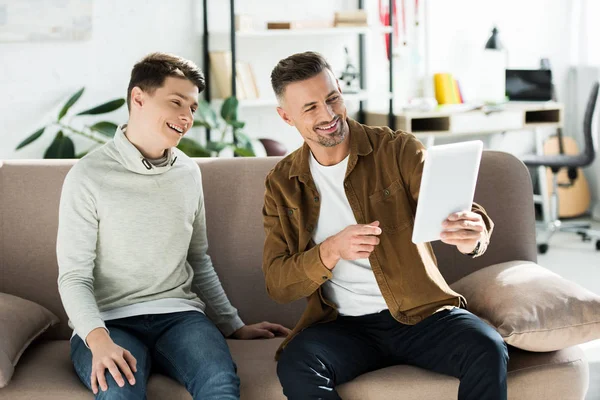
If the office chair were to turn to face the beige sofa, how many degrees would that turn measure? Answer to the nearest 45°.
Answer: approximately 90° to its left

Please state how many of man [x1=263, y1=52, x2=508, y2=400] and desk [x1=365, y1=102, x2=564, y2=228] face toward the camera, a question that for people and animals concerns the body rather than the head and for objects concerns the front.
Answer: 2

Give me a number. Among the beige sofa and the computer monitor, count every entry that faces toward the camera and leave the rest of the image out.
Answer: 2

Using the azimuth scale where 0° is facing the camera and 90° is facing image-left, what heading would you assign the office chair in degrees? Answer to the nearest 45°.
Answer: approximately 90°

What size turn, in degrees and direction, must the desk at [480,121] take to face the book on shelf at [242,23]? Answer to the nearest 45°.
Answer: approximately 45° to its right

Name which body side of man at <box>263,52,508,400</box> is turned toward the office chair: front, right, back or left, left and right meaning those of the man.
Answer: back

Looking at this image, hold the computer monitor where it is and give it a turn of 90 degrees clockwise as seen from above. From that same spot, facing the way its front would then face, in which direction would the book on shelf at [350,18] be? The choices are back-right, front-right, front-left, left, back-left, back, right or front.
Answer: front-left
